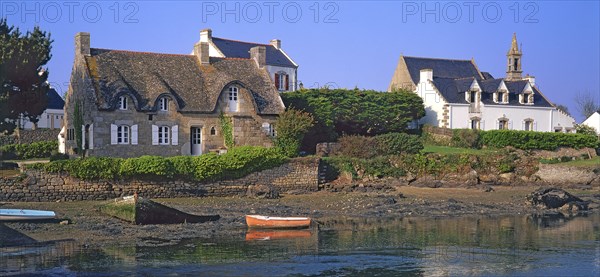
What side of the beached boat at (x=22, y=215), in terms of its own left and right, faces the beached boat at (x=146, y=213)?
front

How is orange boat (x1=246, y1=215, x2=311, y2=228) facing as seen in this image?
to the viewer's left

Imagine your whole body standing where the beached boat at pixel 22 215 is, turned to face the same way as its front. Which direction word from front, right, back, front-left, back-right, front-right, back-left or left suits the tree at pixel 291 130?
front-left

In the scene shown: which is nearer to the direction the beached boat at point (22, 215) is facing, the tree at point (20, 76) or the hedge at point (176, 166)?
the hedge

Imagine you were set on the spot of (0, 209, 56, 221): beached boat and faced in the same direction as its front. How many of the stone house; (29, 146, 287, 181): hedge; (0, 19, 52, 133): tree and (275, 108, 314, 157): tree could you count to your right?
0

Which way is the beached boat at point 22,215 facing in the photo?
to the viewer's right

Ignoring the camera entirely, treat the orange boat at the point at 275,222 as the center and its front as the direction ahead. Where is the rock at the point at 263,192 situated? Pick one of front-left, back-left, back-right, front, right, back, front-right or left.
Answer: right

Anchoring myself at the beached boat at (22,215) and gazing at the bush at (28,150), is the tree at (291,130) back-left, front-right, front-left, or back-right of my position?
front-right

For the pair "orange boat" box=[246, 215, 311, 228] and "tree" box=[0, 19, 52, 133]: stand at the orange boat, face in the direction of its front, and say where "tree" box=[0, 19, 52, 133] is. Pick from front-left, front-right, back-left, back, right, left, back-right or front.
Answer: front-right

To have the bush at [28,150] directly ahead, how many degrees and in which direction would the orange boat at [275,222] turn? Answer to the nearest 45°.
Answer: approximately 45° to its right

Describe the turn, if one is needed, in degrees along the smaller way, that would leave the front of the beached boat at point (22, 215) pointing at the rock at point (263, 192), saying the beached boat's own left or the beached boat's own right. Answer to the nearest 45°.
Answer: approximately 45° to the beached boat's own left
